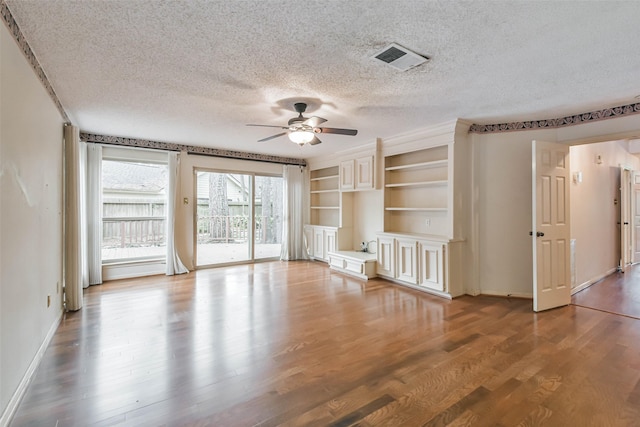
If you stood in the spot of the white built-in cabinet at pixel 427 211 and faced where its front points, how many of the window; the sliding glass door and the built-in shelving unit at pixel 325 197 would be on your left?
0

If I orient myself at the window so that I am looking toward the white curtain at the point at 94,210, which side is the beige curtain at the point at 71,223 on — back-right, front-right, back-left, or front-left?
front-left

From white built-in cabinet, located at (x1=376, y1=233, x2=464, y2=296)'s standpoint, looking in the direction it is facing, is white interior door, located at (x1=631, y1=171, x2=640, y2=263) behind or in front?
behind

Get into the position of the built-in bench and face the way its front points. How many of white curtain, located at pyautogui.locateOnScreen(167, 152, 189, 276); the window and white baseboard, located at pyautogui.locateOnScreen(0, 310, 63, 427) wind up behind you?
0

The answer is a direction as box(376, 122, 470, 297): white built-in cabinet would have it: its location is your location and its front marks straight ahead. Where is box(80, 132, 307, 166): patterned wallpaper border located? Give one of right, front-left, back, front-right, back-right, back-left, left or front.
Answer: front-right

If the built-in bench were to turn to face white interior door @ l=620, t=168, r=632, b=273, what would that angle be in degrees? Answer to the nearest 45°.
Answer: approximately 135° to its left

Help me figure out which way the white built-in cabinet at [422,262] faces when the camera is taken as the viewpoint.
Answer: facing the viewer and to the left of the viewer

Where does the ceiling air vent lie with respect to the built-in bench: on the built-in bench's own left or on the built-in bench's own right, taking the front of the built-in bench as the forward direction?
on the built-in bench's own left

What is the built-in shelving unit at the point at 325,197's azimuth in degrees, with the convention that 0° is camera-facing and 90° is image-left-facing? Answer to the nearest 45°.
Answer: approximately 45°

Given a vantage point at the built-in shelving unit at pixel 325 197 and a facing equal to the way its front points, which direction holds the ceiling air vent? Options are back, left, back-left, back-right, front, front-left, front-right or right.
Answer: front-left

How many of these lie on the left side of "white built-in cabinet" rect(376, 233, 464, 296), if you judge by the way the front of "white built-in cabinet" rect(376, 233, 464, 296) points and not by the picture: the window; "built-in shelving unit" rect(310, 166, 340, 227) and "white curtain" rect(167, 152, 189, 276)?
0

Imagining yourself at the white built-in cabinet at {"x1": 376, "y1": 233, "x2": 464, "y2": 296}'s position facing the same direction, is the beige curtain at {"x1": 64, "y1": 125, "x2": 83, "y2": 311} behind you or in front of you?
in front

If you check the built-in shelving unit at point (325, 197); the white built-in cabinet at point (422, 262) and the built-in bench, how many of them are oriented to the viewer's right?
0

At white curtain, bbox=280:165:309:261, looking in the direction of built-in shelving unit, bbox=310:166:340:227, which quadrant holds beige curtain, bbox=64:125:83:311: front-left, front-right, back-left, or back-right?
back-right

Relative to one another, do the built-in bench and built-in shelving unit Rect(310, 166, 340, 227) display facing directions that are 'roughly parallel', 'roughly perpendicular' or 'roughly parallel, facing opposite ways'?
roughly parallel

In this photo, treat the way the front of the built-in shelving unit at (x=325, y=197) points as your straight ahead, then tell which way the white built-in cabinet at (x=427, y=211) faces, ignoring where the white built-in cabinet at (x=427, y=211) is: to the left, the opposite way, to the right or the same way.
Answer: the same way
